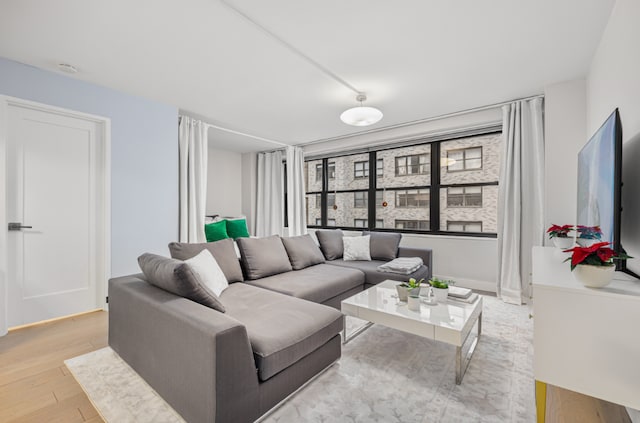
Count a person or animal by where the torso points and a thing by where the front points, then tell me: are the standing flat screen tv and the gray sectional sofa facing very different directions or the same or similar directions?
very different directions

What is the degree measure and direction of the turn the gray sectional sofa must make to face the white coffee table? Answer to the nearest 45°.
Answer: approximately 45° to its left

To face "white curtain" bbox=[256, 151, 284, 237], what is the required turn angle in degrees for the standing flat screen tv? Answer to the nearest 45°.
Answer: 0° — it already faces it

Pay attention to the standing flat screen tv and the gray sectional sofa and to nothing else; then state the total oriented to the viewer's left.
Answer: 1

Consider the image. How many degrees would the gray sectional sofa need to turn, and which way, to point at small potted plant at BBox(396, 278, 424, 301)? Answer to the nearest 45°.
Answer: approximately 45° to its left

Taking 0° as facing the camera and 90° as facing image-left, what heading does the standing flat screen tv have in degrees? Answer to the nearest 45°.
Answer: approximately 90°

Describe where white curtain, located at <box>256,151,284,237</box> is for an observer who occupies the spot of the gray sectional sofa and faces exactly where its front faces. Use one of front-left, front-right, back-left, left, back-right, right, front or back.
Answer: back-left

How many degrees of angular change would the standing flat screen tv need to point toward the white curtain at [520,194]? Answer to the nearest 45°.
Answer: approximately 90° to its right

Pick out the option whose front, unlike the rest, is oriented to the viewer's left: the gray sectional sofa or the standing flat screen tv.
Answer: the standing flat screen tv

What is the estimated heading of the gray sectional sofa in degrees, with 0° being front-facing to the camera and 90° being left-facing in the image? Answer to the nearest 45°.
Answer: approximately 315°
